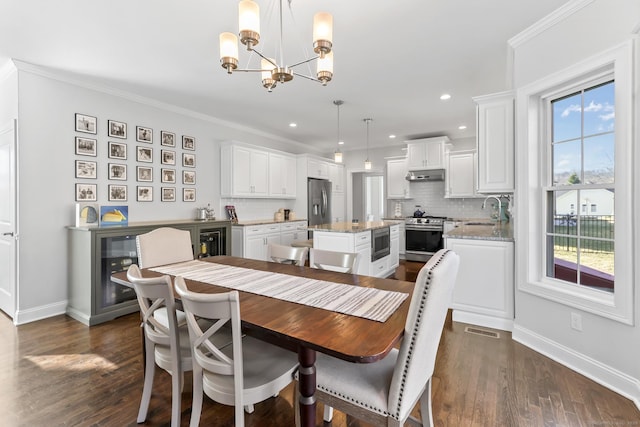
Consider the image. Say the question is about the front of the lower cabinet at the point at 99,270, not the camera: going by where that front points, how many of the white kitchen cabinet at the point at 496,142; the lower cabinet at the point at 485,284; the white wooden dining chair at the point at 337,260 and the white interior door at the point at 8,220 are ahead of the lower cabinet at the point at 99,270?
3

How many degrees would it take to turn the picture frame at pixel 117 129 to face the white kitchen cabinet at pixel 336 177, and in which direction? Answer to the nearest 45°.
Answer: approximately 45° to its left

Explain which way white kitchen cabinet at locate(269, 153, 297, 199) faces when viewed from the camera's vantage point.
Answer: facing the viewer and to the right of the viewer

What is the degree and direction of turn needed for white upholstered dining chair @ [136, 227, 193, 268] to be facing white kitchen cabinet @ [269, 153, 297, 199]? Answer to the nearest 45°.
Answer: approximately 90° to its left

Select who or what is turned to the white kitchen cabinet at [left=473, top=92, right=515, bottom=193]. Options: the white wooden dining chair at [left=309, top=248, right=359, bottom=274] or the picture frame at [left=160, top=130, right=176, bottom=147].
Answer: the picture frame

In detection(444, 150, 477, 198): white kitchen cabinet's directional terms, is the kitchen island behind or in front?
in front

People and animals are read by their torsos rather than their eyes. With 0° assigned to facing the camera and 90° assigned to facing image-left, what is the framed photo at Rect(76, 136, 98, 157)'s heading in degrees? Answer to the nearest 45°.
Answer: approximately 315°

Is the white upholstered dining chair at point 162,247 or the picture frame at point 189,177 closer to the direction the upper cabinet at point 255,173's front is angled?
the white upholstered dining chair

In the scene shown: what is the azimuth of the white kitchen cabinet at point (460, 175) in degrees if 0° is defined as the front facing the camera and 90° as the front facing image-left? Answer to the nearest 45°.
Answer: approximately 0°

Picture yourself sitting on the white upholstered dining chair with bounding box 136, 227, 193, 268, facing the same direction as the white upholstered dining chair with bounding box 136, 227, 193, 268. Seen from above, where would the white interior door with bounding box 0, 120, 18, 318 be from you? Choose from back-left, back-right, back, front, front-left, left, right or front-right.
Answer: back

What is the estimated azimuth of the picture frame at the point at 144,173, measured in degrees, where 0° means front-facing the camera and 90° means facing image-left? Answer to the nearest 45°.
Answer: approximately 315°
